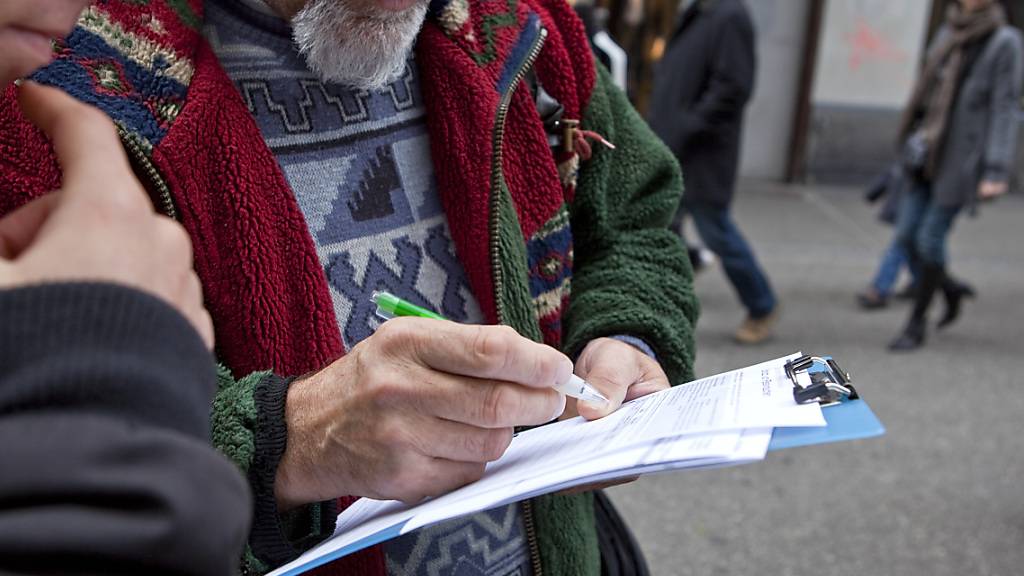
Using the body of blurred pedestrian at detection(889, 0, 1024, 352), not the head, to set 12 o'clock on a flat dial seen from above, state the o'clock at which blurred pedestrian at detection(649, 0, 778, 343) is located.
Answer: blurred pedestrian at detection(649, 0, 778, 343) is roughly at 1 o'clock from blurred pedestrian at detection(889, 0, 1024, 352).

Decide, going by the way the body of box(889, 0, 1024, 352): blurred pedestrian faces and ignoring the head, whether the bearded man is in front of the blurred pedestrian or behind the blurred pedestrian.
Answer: in front

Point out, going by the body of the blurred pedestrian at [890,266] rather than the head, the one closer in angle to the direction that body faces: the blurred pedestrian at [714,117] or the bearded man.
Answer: the blurred pedestrian

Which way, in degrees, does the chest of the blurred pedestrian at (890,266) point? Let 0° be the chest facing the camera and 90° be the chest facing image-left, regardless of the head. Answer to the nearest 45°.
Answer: approximately 90°

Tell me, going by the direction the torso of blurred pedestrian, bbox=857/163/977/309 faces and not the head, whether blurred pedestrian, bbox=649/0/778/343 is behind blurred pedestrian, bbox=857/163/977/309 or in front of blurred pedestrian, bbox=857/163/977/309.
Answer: in front

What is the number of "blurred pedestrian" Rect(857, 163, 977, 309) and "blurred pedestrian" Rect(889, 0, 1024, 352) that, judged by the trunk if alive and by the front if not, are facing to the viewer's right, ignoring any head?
0

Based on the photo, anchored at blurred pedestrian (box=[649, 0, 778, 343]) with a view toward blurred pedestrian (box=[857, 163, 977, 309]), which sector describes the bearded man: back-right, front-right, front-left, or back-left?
back-right
